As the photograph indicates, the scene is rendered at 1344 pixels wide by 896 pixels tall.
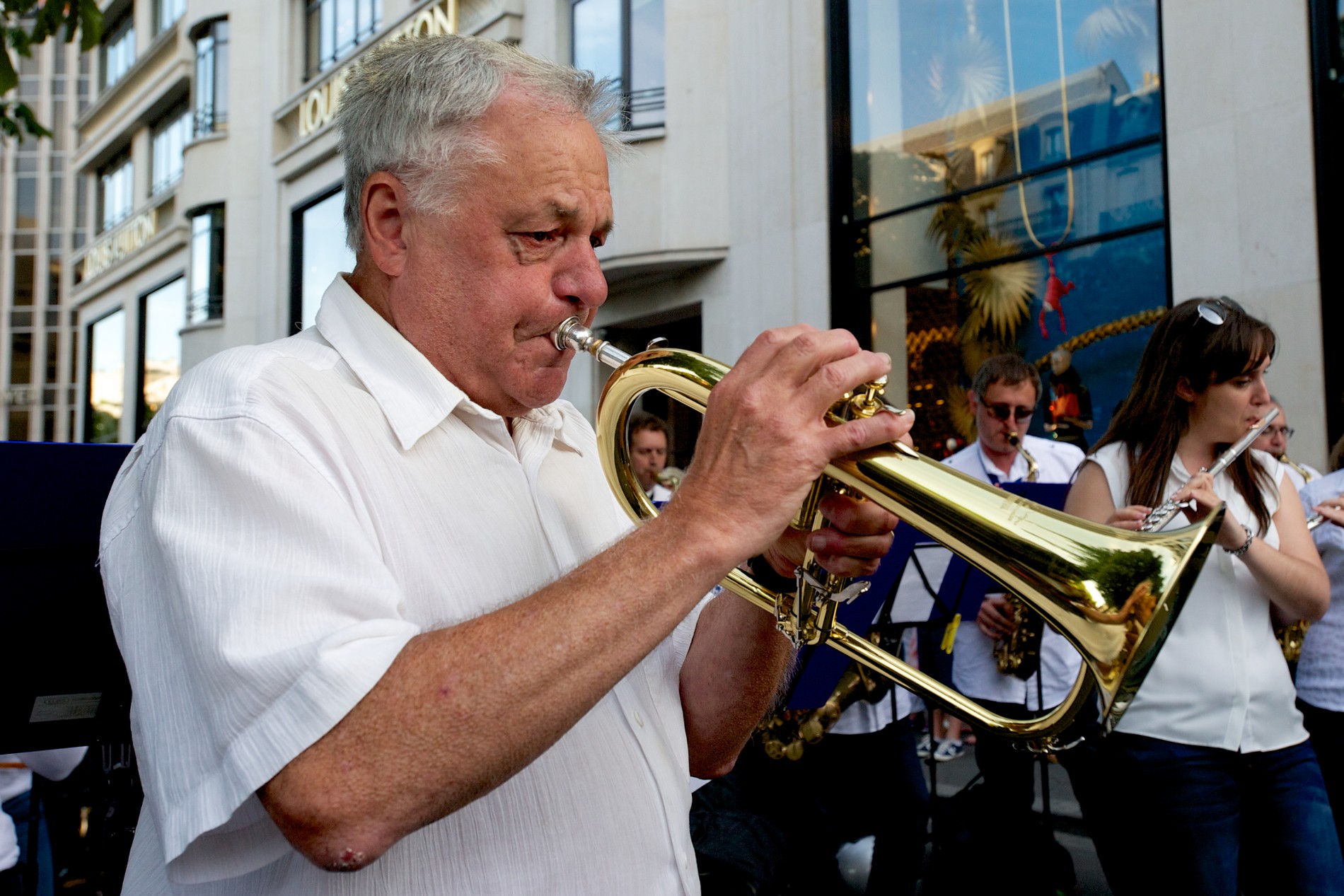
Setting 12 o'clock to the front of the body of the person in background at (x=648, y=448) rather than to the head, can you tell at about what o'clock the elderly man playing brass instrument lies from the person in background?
The elderly man playing brass instrument is roughly at 12 o'clock from the person in background.

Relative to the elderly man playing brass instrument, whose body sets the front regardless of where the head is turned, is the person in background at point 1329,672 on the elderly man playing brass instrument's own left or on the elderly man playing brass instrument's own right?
on the elderly man playing brass instrument's own left

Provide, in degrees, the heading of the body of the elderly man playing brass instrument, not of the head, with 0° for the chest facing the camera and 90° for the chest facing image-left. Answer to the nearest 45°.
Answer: approximately 315°

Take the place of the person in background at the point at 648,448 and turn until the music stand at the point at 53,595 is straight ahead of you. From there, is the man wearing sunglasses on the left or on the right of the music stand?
left

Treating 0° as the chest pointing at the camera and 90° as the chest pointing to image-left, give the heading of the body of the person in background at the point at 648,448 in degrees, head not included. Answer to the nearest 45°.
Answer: approximately 0°

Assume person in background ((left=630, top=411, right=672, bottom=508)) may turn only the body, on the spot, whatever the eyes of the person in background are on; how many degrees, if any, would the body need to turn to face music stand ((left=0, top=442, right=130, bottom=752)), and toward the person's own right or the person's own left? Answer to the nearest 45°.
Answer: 0° — they already face it

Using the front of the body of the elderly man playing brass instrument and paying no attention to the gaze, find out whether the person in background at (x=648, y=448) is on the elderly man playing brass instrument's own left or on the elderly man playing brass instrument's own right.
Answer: on the elderly man playing brass instrument's own left
